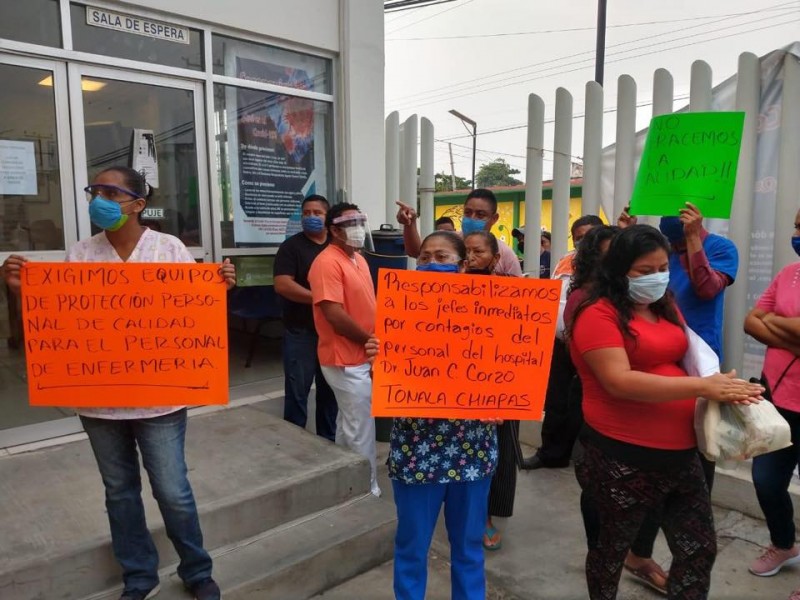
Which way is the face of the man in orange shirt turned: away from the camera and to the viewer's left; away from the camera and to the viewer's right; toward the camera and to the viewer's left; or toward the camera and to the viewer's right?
toward the camera and to the viewer's right

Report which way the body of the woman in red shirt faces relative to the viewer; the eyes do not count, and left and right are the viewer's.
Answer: facing the viewer and to the right of the viewer

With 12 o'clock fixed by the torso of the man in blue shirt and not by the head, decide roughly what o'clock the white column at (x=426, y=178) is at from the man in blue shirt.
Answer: The white column is roughly at 3 o'clock from the man in blue shirt.

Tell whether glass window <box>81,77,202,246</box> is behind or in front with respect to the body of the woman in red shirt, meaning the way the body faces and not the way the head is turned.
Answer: behind

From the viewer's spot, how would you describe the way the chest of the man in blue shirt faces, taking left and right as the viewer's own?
facing the viewer and to the left of the viewer

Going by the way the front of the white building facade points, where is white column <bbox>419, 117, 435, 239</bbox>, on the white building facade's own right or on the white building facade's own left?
on the white building facade's own left

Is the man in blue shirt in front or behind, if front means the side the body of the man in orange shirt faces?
in front

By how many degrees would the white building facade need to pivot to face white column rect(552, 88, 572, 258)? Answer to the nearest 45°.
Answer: approximately 45° to its left

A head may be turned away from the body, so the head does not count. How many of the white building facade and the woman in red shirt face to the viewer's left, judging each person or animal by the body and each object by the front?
0

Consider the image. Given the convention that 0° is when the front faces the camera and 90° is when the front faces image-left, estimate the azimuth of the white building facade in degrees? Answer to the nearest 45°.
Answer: approximately 315°

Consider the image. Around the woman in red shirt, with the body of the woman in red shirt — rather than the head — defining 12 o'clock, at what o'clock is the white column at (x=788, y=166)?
The white column is roughly at 8 o'clock from the woman in red shirt.

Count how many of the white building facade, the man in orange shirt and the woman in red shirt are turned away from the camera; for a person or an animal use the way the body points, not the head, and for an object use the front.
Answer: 0

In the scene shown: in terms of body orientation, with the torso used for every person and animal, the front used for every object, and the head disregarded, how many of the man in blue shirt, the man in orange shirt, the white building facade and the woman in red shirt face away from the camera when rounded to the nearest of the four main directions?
0

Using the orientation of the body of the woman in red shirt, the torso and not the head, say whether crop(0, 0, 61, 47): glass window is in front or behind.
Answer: behind

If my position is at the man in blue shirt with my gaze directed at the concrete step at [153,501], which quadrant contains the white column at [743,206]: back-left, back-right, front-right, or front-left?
back-right

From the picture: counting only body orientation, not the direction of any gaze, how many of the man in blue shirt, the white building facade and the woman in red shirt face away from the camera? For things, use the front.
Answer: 0
